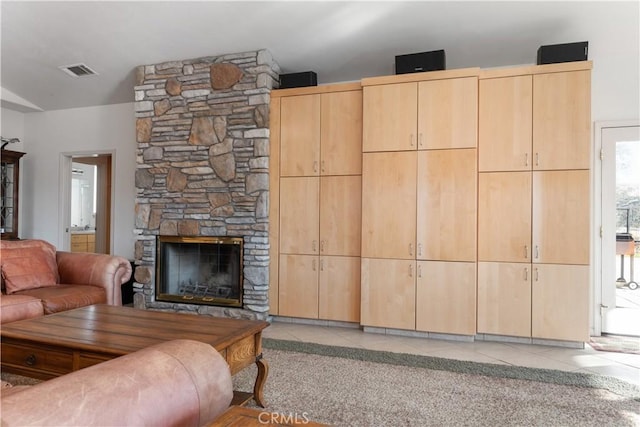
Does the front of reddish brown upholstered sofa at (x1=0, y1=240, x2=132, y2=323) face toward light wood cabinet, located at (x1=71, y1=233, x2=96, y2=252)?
no

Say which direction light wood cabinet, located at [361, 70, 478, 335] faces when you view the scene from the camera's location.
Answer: facing the viewer

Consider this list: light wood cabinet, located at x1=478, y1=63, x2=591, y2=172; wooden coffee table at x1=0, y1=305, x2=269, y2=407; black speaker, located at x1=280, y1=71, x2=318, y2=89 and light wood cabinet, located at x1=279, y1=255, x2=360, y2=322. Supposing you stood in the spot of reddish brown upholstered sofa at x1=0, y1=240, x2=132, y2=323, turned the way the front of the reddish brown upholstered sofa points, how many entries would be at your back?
0

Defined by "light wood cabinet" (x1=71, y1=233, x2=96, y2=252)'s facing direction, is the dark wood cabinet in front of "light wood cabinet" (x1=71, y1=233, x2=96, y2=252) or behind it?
in front

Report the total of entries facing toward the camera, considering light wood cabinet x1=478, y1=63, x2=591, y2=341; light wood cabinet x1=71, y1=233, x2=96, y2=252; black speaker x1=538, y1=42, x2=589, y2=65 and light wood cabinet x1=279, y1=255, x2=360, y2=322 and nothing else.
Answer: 4

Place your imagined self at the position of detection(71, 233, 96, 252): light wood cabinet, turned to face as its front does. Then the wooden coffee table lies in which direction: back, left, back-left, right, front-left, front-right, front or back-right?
front

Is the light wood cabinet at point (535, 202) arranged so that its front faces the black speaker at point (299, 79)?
no

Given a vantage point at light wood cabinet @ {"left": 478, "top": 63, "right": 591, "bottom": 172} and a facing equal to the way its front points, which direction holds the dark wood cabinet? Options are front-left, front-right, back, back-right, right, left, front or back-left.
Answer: right

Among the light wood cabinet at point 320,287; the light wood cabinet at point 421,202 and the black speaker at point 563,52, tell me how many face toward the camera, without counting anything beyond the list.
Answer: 3

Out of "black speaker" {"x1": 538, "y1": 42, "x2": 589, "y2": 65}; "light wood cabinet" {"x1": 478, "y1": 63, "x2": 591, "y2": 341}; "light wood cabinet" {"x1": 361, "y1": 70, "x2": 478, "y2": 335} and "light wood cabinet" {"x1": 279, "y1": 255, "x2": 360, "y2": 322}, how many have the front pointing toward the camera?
4

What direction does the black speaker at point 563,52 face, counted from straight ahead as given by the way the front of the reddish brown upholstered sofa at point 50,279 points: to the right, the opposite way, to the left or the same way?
to the right

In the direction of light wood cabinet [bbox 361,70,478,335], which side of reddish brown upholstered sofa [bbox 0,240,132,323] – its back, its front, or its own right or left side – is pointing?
front

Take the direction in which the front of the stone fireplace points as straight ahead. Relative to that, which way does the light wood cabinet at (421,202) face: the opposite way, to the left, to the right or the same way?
the same way

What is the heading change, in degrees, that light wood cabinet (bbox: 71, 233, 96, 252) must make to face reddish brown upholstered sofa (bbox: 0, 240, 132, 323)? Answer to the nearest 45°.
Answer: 0° — it already faces it

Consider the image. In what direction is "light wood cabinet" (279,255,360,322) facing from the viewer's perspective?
toward the camera

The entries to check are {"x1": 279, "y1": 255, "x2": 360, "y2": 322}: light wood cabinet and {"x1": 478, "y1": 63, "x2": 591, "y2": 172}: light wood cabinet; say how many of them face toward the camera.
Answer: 2

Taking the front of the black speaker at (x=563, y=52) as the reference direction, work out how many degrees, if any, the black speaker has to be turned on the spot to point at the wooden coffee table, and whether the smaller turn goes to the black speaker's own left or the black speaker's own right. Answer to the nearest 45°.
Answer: approximately 45° to the black speaker's own right
